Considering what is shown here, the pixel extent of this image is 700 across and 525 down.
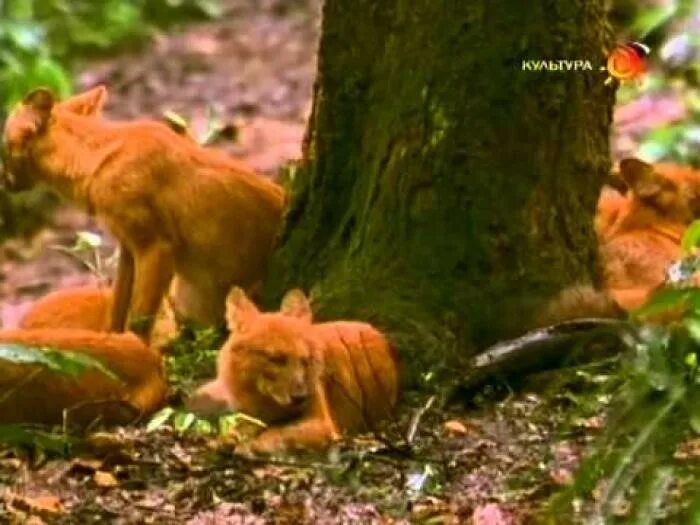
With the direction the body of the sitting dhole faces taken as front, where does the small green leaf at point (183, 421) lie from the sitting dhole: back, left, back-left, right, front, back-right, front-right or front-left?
left

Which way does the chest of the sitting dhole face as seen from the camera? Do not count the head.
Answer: to the viewer's left

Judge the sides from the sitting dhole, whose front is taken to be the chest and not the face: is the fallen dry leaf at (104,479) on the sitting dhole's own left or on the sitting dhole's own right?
on the sitting dhole's own left

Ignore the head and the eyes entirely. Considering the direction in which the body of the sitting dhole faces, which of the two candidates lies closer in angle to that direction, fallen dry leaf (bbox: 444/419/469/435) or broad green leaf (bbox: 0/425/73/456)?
the broad green leaf

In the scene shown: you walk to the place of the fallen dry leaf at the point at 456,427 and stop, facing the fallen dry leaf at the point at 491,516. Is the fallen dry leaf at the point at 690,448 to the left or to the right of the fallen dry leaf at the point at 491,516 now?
left

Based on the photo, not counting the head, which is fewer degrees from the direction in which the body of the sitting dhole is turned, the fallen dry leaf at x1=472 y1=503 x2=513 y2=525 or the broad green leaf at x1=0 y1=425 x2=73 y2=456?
the broad green leaf

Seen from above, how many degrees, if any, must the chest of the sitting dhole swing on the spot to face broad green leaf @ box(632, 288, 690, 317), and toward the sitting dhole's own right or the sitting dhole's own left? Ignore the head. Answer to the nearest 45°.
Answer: approximately 135° to the sitting dhole's own left

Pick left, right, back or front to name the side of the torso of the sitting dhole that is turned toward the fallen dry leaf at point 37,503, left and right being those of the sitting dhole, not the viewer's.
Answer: left

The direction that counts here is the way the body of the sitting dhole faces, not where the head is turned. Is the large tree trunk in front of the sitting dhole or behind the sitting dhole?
behind

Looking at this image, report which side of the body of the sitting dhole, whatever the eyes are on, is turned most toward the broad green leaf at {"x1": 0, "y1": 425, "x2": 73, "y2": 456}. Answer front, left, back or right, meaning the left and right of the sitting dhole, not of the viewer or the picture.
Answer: left
